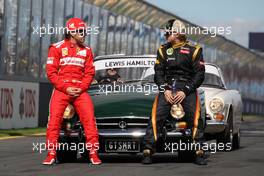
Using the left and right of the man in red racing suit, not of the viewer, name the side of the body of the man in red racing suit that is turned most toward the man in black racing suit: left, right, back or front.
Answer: left

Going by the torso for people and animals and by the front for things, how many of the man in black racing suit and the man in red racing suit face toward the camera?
2

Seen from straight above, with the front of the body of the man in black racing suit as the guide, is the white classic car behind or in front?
behind

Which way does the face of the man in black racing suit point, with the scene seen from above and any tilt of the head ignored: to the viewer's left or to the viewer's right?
to the viewer's left

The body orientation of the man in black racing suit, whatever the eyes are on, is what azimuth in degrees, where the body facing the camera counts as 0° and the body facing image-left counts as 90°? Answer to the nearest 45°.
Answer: approximately 0°

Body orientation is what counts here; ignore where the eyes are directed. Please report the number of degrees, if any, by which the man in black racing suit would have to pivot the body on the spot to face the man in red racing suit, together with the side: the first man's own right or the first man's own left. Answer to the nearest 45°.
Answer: approximately 90° to the first man's own right

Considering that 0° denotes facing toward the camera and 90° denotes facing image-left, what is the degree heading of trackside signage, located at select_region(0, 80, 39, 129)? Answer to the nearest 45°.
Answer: approximately 315°
